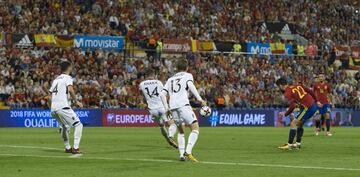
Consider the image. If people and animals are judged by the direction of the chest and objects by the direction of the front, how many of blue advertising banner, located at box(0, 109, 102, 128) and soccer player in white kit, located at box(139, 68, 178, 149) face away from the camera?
1

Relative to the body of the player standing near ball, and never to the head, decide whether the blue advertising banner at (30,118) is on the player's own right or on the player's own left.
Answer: on the player's own left

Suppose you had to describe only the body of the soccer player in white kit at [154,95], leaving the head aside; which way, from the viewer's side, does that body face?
away from the camera

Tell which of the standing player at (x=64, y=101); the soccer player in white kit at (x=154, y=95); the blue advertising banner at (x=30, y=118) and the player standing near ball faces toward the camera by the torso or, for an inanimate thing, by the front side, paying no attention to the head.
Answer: the blue advertising banner

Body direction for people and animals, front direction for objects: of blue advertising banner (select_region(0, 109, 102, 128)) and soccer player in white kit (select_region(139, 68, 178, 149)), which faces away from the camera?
the soccer player in white kit

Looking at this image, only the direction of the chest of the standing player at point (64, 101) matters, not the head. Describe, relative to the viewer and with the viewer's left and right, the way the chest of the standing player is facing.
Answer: facing away from the viewer and to the right of the viewer

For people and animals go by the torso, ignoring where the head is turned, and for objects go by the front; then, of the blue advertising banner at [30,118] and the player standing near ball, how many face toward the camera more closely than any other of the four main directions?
1
